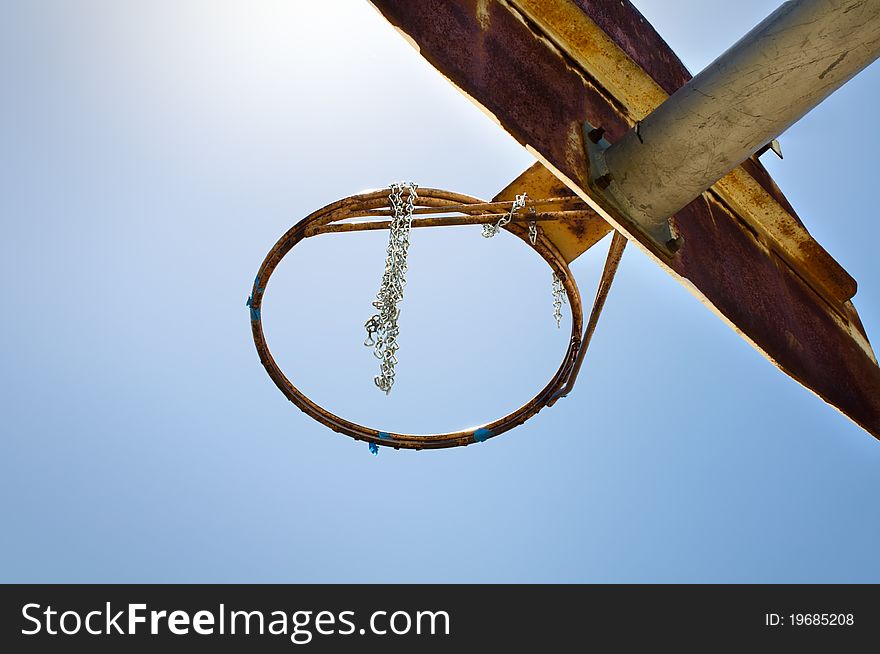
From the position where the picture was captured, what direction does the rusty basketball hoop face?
facing away from the viewer and to the left of the viewer

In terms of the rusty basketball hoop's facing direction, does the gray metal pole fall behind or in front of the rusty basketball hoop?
behind
